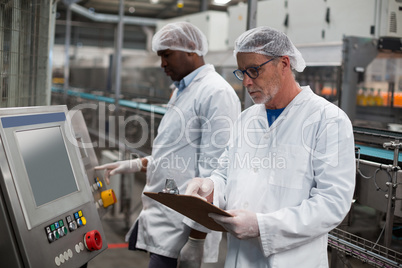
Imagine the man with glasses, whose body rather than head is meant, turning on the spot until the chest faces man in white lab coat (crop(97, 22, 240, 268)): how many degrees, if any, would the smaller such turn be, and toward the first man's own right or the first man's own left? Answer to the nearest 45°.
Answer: approximately 90° to the first man's own right

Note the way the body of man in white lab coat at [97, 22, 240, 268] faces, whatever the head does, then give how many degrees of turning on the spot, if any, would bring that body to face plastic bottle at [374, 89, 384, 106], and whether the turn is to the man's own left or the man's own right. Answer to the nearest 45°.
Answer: approximately 135° to the man's own right

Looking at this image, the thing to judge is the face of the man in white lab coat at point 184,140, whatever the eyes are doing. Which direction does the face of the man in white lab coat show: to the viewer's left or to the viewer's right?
to the viewer's left

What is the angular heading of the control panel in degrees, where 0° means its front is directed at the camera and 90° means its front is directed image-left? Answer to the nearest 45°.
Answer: approximately 315°

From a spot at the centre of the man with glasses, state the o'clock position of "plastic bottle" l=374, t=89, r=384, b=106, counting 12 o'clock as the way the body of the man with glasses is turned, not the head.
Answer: The plastic bottle is roughly at 5 o'clock from the man with glasses.

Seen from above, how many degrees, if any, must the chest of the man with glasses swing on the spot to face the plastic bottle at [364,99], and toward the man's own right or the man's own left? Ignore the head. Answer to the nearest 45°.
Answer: approximately 135° to the man's own right

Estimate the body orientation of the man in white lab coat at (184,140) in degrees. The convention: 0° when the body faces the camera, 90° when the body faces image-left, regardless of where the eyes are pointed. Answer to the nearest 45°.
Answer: approximately 90°
